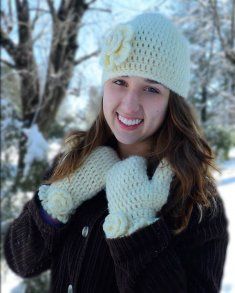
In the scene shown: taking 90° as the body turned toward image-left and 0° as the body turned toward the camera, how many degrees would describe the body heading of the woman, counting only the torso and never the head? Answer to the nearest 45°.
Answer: approximately 45°
